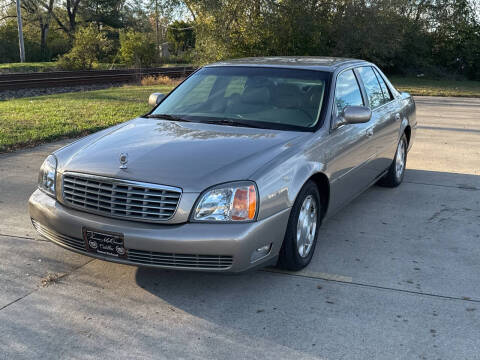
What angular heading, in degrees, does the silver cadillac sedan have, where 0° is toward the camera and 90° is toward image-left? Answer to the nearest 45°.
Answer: approximately 45°

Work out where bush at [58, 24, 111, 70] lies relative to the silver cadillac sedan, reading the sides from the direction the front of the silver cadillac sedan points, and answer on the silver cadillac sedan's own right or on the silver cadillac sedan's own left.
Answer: on the silver cadillac sedan's own right

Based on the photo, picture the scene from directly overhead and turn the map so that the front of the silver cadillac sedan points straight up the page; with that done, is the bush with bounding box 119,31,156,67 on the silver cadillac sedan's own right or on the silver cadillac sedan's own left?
on the silver cadillac sedan's own right

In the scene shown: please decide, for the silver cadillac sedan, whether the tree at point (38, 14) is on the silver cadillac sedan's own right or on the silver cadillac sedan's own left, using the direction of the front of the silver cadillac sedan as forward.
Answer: on the silver cadillac sedan's own right

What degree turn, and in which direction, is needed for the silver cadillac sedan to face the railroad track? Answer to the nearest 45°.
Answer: approximately 135° to its right
